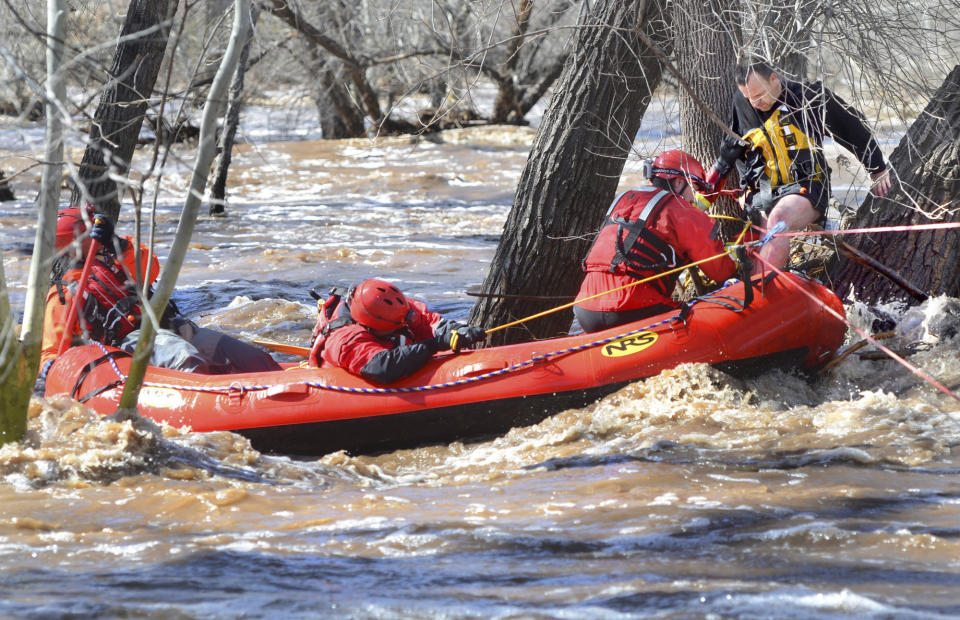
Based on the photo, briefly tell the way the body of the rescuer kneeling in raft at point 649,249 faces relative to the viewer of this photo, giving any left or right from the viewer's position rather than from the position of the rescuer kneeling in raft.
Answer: facing away from the viewer and to the right of the viewer

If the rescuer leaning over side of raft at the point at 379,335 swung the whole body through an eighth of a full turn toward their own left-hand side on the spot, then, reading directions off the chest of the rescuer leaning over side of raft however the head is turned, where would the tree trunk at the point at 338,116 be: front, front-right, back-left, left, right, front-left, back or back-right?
left

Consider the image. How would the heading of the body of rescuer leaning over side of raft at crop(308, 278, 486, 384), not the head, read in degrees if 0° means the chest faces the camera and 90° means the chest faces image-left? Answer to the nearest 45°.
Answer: approximately 315°

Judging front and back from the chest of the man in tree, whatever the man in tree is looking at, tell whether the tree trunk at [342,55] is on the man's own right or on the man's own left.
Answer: on the man's own right

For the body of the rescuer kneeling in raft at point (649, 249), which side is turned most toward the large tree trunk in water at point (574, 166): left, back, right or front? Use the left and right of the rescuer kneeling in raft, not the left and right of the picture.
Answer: left

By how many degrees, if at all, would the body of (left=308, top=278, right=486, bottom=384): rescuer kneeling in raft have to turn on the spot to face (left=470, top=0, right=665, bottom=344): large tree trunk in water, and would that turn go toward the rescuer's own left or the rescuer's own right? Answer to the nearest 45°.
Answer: approximately 90° to the rescuer's own left

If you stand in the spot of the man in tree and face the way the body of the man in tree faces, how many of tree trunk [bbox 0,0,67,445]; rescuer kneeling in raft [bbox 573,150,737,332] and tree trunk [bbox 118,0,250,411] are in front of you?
3

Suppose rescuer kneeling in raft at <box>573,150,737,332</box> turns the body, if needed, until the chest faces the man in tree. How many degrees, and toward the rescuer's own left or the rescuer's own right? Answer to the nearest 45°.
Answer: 0° — they already face them

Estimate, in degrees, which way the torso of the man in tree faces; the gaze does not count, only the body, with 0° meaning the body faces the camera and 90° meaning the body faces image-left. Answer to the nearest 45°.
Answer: approximately 45°

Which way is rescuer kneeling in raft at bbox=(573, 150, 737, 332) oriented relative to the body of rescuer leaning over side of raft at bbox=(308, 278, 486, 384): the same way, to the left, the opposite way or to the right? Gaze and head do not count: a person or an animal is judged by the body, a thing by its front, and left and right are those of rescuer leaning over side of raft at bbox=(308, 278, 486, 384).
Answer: to the left

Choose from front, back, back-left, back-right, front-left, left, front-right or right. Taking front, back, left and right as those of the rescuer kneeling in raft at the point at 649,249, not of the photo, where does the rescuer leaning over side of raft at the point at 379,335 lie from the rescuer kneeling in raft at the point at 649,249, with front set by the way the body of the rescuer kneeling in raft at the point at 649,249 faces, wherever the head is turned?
back-left
